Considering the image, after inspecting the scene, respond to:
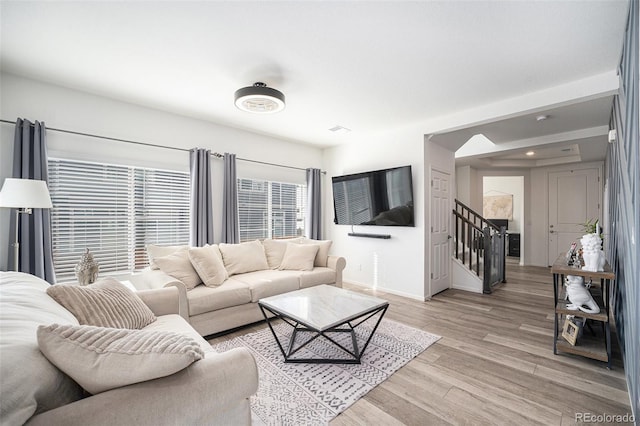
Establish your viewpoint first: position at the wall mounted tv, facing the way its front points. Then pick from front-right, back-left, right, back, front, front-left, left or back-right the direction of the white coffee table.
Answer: front-left

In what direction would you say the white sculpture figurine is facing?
to the viewer's left

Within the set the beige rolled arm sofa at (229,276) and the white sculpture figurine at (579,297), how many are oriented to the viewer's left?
1

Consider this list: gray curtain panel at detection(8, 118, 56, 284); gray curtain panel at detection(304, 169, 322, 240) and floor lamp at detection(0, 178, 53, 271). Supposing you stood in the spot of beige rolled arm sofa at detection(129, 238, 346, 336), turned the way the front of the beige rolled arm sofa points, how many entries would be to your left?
1

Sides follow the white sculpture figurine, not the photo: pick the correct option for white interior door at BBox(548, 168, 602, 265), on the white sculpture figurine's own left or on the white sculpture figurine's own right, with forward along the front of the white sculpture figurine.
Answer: on the white sculpture figurine's own right

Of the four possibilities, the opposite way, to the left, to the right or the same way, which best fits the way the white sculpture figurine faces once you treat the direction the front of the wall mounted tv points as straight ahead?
to the right

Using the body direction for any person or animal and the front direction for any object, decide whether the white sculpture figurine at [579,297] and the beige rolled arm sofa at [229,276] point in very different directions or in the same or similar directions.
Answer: very different directions

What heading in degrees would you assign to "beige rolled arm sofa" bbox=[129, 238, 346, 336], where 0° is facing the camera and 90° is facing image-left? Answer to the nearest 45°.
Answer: approximately 315°

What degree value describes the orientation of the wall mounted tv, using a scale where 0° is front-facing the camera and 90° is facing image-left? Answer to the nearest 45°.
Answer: approximately 45°
